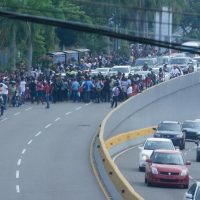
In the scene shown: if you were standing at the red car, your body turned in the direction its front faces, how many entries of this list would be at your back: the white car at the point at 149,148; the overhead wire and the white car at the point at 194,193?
1

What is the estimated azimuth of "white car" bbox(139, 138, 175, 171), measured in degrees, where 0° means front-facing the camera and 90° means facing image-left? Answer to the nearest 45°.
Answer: approximately 0°

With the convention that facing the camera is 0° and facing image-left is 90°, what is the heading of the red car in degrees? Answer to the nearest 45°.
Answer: approximately 0°

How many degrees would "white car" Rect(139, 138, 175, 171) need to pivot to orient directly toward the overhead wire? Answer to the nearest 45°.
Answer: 0° — it already faces it

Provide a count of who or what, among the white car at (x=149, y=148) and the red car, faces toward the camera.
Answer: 2

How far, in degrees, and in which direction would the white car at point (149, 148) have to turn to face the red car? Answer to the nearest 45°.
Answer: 0° — it already faces it

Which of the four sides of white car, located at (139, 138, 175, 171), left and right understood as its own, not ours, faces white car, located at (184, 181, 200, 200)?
front

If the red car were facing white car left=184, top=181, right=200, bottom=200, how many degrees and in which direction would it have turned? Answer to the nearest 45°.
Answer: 0° — it already faces it

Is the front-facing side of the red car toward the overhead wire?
yes
